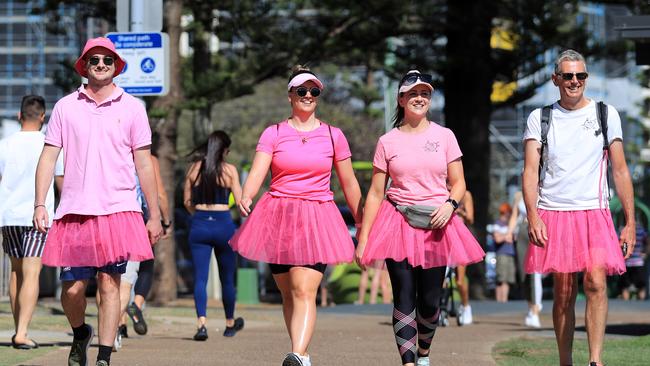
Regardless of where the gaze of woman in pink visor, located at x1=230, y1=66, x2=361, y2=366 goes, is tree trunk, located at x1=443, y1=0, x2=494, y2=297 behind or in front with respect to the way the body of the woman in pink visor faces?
behind

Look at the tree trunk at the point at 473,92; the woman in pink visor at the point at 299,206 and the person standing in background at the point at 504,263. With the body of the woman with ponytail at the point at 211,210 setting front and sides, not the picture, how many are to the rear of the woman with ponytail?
1

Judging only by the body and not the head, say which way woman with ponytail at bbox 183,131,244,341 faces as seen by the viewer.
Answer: away from the camera

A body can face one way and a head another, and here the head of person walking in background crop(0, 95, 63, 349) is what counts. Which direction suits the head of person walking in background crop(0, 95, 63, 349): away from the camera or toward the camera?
away from the camera

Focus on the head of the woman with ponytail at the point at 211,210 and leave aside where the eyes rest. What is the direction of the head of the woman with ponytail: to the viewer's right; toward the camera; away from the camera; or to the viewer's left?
away from the camera

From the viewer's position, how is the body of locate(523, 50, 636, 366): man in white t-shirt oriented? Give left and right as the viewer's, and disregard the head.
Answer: facing the viewer

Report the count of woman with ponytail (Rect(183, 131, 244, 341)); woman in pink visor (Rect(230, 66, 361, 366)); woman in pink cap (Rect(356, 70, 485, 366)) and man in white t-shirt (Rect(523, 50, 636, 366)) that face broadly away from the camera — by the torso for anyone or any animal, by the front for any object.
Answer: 1

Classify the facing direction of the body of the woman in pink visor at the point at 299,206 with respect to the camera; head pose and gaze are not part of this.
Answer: toward the camera

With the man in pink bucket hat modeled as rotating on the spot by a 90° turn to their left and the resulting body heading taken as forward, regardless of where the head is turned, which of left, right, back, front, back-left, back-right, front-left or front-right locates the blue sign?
left

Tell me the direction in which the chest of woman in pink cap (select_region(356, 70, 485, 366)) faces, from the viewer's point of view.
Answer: toward the camera

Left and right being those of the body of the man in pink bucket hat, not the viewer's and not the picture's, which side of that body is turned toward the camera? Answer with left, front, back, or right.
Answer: front

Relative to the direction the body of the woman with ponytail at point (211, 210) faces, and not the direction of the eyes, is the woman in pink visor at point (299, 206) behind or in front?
behind
